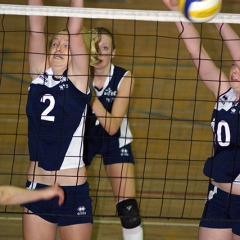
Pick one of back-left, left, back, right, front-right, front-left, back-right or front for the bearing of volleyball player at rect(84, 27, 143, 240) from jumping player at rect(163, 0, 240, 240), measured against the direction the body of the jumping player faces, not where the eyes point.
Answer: right

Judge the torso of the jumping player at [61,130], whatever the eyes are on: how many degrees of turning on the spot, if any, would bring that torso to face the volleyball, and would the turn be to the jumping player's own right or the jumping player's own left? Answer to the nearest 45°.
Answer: approximately 90° to the jumping player's own left

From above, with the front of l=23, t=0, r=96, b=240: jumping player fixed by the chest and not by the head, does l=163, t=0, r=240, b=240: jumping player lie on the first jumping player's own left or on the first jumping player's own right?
on the first jumping player's own left

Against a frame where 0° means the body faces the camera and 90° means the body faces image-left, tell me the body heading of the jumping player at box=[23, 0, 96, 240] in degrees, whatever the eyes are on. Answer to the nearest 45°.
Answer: approximately 45°

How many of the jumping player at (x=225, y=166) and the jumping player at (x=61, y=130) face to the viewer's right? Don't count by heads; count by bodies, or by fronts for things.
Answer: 0

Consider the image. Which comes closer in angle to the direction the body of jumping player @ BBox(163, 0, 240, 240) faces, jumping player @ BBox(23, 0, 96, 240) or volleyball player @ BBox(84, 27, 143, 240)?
the jumping player

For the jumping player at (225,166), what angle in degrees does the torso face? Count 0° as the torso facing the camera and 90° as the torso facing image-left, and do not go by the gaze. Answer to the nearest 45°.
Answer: approximately 45°

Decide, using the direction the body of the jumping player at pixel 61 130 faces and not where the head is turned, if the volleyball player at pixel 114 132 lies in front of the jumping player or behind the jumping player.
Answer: behind

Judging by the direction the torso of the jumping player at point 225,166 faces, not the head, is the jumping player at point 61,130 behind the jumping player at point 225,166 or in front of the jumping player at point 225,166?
in front
